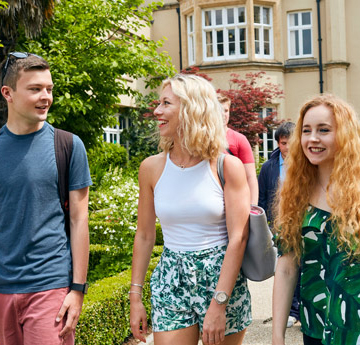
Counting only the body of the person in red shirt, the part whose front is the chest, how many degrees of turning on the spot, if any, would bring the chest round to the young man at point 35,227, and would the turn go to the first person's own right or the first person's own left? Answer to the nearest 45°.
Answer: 0° — they already face them

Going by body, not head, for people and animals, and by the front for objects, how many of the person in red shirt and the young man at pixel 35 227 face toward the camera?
2

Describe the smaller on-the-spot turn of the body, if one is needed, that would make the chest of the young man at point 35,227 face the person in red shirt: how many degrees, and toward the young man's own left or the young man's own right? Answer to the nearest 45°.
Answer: approximately 135° to the young man's own left

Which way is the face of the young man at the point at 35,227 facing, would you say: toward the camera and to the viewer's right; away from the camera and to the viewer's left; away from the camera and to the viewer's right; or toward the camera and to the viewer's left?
toward the camera and to the viewer's right

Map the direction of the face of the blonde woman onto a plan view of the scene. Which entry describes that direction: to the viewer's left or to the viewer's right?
to the viewer's left

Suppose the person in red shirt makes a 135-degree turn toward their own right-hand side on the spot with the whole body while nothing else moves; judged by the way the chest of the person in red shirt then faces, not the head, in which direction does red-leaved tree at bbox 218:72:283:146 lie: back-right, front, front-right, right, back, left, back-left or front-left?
front-right

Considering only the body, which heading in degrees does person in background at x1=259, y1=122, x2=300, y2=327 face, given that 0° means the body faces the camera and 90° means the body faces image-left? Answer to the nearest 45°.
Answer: approximately 315°

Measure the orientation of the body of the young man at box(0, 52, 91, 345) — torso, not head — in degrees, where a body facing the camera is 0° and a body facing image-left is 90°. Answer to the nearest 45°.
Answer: approximately 0°
